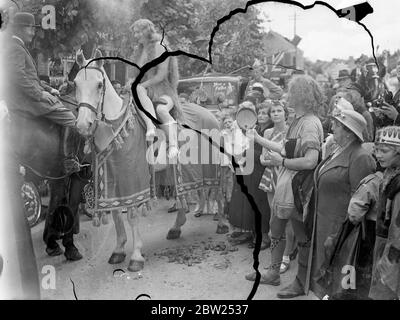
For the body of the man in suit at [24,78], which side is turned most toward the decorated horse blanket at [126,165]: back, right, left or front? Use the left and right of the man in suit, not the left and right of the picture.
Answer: front

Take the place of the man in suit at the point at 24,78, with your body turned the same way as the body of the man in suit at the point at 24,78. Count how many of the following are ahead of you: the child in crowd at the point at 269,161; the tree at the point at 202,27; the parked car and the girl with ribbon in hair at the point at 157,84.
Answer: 4

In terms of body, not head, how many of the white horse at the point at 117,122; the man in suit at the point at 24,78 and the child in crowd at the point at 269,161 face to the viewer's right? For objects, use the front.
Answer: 1

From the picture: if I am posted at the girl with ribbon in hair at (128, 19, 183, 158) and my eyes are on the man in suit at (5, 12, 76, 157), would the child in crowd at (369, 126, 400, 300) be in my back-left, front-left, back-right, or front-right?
back-left

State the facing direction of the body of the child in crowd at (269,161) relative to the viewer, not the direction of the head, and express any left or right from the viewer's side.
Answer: facing the viewer and to the left of the viewer

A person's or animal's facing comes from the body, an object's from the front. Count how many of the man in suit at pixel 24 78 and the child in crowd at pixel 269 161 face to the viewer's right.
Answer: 1

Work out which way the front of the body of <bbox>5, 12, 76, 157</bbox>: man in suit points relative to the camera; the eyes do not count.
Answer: to the viewer's right

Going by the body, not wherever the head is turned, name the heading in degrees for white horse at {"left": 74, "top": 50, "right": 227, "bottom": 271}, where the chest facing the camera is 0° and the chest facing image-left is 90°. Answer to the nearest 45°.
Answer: approximately 45°

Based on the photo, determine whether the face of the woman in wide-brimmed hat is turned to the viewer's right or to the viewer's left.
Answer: to the viewer's left

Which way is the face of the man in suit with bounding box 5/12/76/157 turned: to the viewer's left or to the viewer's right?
to the viewer's right

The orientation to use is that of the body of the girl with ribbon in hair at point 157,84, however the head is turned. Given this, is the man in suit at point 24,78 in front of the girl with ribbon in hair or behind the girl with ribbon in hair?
in front

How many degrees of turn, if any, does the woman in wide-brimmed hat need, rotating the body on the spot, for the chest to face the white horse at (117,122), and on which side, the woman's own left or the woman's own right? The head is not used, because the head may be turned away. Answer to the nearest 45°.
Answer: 0° — they already face it

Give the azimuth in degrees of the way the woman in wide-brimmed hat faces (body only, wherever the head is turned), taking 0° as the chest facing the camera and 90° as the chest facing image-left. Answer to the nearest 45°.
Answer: approximately 90°

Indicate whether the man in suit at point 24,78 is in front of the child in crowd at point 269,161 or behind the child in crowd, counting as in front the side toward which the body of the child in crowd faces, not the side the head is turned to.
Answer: in front
